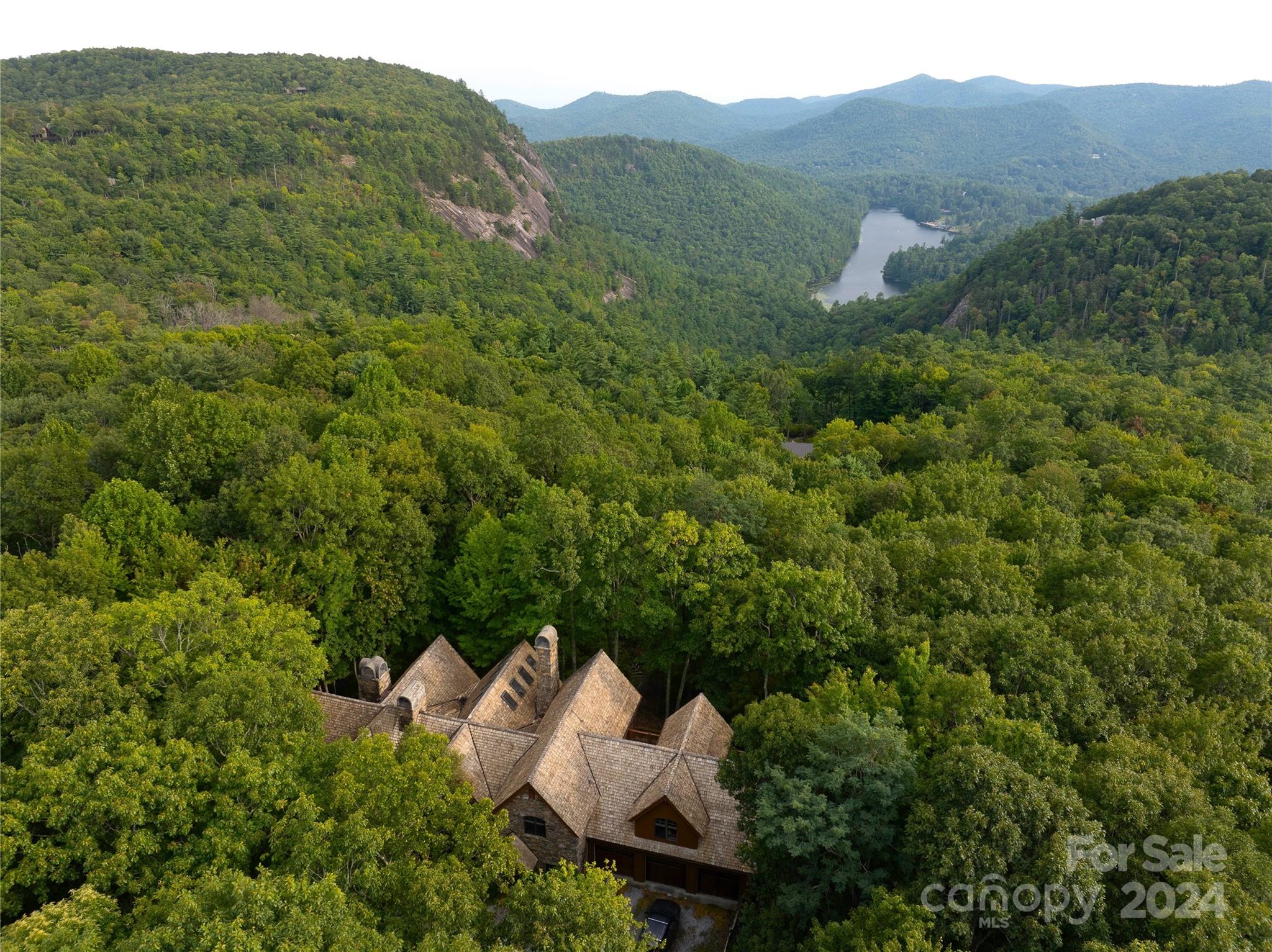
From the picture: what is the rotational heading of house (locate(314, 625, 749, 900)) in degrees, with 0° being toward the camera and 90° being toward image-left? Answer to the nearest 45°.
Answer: approximately 0°
